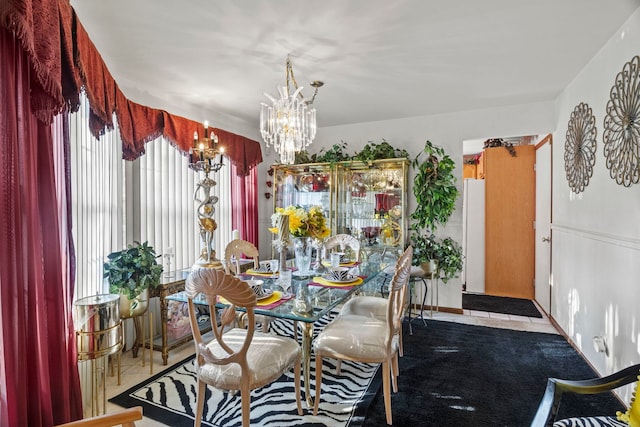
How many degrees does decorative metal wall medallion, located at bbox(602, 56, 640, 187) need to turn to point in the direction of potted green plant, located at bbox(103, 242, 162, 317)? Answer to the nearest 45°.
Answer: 0° — it already faces it

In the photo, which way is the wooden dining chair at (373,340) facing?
to the viewer's left

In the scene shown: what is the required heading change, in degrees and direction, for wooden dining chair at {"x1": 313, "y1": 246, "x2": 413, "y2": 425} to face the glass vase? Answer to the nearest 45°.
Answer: approximately 45° to its right

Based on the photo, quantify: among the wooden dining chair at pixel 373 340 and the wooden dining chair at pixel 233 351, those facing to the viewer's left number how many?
1

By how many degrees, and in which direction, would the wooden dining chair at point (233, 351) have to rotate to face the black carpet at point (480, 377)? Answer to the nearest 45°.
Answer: approximately 45° to its right

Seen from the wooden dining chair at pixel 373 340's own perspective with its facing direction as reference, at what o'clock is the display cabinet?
The display cabinet is roughly at 3 o'clock from the wooden dining chair.

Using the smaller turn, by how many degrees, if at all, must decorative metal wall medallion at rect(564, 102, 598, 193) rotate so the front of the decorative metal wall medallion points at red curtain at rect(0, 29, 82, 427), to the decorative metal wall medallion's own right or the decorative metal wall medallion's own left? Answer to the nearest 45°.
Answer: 0° — it already faces it

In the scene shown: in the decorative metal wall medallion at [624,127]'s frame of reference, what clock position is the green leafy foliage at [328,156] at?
The green leafy foliage is roughly at 2 o'clock from the decorative metal wall medallion.

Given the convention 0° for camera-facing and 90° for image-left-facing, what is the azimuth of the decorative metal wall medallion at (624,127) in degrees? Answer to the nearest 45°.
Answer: approximately 45°

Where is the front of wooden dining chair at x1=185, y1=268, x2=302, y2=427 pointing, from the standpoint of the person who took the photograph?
facing away from the viewer and to the right of the viewer

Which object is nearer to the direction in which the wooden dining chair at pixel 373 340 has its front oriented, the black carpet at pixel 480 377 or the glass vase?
the glass vase

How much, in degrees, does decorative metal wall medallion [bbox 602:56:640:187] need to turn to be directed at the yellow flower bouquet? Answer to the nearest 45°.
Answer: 0° — it already faces it
